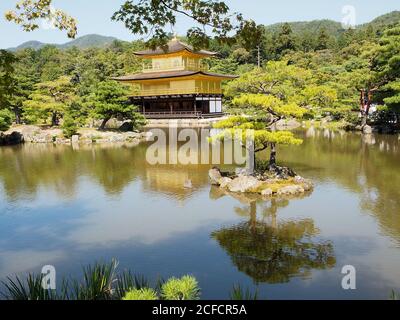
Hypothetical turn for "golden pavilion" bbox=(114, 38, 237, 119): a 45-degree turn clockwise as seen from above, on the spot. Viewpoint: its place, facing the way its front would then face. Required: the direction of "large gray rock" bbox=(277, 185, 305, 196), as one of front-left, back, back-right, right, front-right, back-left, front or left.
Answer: left

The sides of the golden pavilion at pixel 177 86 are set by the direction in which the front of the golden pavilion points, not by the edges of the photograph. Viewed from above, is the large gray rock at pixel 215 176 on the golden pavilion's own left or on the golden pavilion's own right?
on the golden pavilion's own left

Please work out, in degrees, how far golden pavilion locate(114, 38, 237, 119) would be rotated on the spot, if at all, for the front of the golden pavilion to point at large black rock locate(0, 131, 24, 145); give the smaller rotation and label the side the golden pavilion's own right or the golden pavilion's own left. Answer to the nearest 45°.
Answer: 0° — it already faces it

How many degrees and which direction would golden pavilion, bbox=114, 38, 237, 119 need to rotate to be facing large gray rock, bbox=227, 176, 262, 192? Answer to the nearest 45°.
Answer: approximately 45° to its left

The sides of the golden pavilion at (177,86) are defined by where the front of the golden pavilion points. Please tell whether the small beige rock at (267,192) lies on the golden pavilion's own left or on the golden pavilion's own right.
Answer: on the golden pavilion's own left

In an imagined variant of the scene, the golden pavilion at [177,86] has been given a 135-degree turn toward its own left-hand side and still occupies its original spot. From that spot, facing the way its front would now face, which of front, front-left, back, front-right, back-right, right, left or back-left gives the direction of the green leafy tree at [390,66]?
front-right

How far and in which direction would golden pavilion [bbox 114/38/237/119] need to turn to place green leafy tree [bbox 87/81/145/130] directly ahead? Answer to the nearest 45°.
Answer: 0° — it already faces it

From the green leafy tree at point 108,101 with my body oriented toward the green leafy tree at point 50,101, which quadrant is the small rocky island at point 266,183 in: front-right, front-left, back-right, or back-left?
back-left

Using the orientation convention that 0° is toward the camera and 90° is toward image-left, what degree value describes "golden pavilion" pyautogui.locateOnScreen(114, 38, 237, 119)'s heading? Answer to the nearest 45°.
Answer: approximately 45°

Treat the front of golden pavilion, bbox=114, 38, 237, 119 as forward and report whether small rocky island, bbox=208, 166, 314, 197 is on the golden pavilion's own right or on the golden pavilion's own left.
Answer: on the golden pavilion's own left
